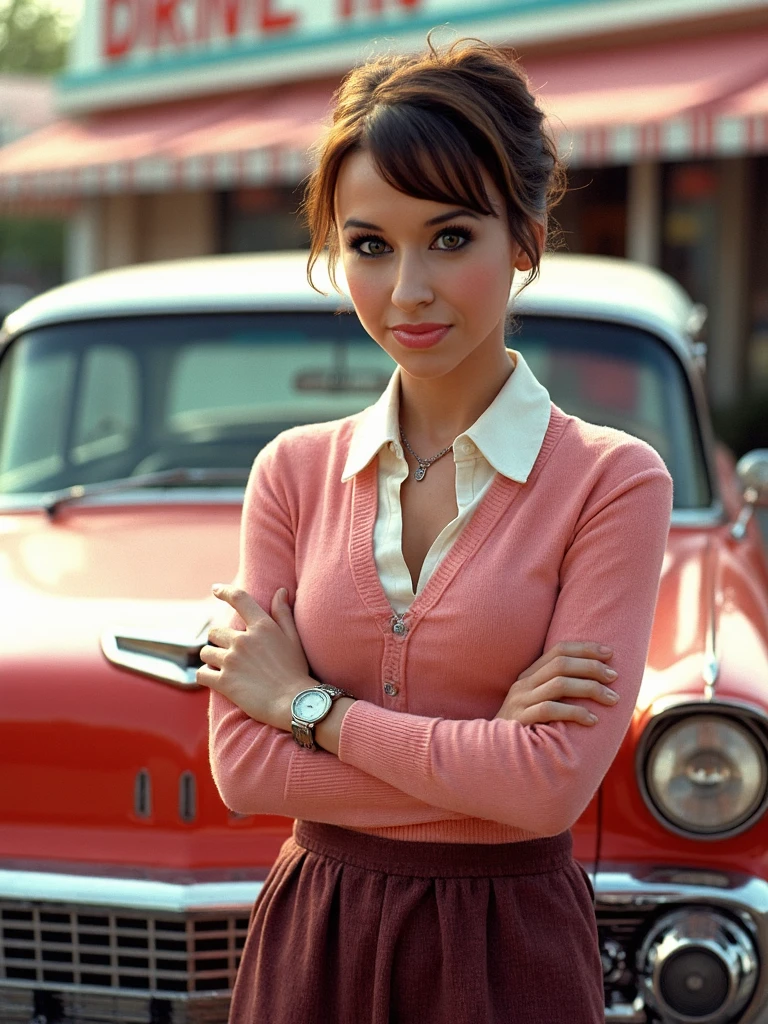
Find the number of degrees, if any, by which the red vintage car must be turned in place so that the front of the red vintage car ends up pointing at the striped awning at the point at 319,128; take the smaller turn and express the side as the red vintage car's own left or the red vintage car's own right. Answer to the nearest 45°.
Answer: approximately 180°

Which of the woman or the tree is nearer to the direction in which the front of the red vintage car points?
the woman

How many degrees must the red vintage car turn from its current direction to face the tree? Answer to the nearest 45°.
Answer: approximately 180°

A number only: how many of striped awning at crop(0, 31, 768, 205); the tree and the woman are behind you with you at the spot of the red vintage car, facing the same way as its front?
2

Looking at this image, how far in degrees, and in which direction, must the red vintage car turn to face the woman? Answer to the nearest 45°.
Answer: approximately 45° to its left

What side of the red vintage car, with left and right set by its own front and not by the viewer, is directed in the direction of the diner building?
back

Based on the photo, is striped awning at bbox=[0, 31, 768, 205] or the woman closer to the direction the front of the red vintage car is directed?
the woman

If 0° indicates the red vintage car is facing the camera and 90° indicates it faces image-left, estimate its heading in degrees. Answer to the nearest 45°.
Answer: approximately 0°

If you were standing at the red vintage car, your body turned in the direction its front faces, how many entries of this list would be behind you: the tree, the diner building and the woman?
2
